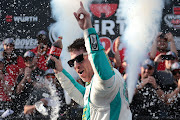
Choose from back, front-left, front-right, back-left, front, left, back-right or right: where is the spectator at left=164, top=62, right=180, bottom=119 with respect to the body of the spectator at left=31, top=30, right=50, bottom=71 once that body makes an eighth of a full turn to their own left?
front

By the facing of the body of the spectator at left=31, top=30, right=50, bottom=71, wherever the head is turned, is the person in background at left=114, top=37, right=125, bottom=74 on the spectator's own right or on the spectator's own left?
on the spectator's own left

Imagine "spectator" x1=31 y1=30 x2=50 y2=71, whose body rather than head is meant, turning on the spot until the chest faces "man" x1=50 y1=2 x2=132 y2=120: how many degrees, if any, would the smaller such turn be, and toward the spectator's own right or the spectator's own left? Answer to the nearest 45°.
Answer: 0° — they already face them

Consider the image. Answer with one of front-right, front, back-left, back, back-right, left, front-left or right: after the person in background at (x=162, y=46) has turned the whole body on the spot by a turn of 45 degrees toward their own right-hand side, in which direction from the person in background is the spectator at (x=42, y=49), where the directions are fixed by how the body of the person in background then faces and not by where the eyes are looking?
front-right

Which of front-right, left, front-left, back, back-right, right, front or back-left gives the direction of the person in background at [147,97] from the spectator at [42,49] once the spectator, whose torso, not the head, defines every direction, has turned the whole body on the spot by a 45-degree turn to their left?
front

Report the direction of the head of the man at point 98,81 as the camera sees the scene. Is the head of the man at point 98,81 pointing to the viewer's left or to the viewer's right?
to the viewer's left

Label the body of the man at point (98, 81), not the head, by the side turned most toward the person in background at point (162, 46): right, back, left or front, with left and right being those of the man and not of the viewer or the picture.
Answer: back
